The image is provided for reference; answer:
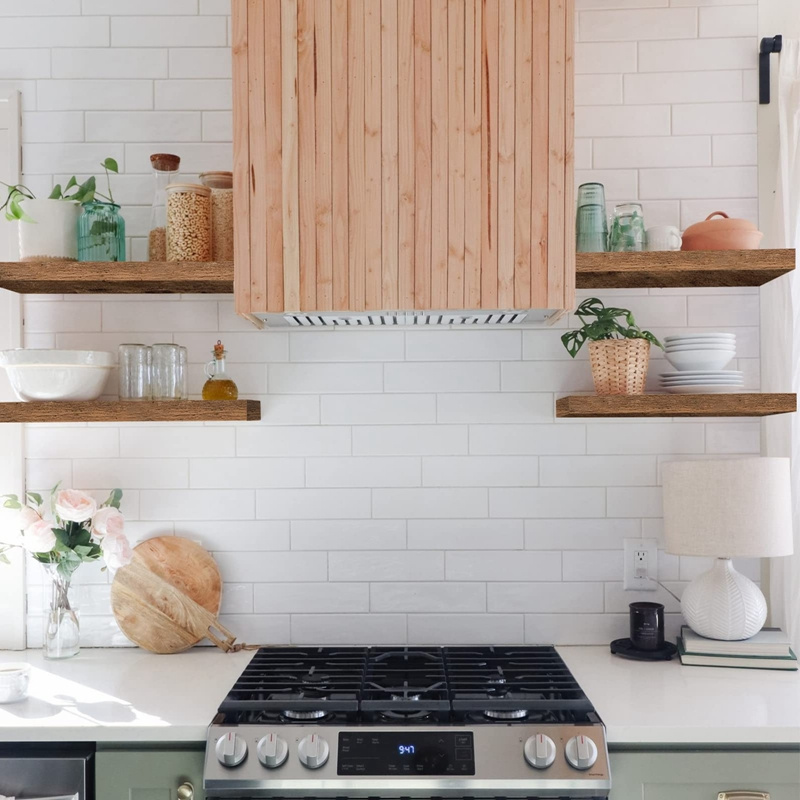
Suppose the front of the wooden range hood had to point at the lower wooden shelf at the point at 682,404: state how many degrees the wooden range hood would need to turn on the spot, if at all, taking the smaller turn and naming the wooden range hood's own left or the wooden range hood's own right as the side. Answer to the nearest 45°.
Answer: approximately 90° to the wooden range hood's own left

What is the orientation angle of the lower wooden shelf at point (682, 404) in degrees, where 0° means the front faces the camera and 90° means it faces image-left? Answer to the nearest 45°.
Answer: approximately 0°

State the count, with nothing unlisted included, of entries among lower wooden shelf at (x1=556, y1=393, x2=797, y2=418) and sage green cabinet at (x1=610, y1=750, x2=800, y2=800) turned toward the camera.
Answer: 2

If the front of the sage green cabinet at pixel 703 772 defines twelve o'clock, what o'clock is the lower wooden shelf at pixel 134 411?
The lower wooden shelf is roughly at 3 o'clock from the sage green cabinet.

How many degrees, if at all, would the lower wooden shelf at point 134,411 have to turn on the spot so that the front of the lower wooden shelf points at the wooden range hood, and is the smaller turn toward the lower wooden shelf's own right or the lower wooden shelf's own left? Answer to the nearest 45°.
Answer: approximately 45° to the lower wooden shelf's own left
